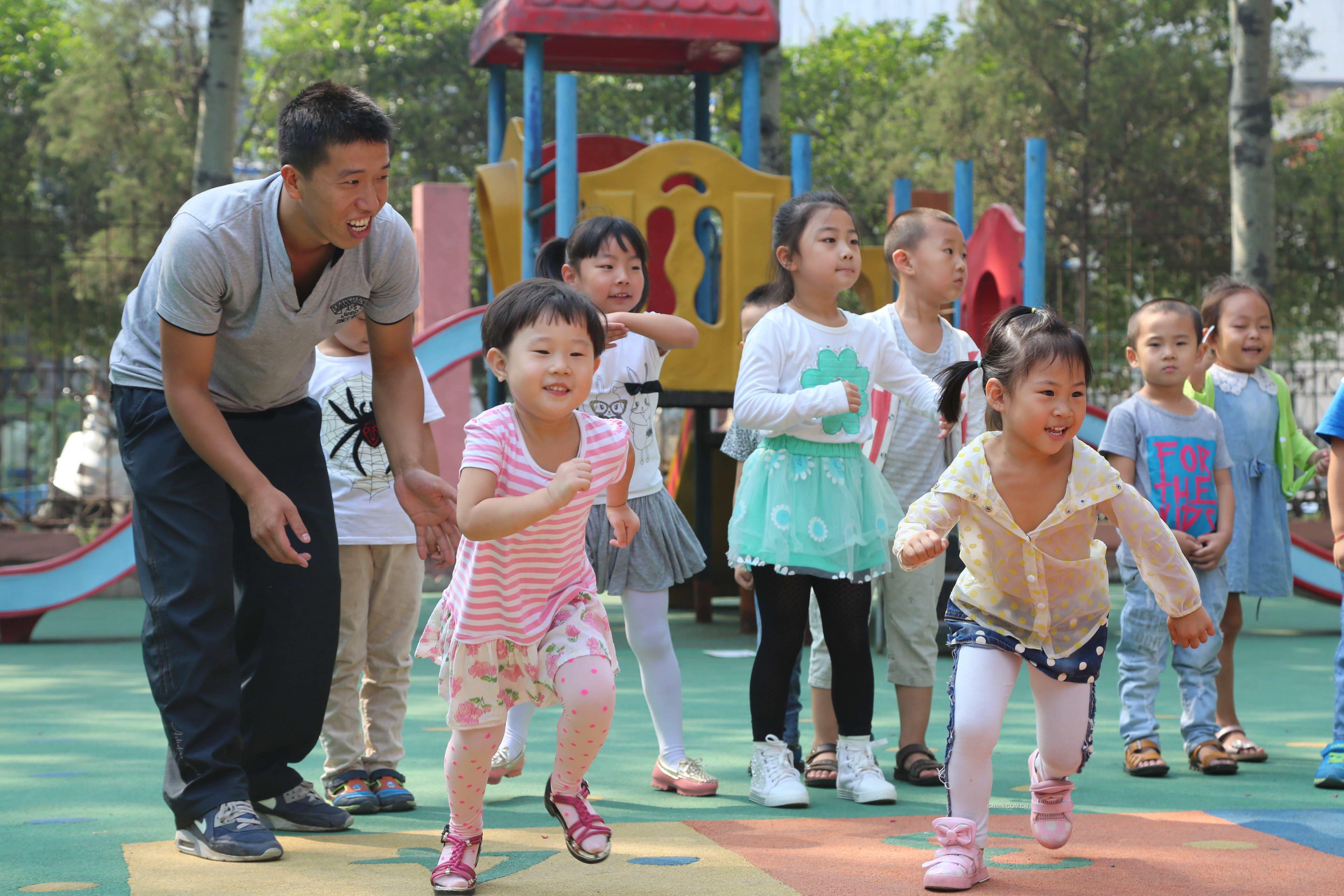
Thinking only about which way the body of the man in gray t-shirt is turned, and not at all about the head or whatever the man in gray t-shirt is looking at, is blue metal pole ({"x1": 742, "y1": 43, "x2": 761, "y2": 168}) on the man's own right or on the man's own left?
on the man's own left

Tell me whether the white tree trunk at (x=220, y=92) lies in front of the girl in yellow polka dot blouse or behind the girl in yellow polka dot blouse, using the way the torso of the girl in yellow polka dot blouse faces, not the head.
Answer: behind

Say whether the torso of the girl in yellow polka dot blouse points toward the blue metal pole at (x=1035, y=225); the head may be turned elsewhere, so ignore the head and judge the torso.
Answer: no

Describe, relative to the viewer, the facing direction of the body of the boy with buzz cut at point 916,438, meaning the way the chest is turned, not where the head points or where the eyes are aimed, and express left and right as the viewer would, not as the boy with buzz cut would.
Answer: facing the viewer and to the right of the viewer

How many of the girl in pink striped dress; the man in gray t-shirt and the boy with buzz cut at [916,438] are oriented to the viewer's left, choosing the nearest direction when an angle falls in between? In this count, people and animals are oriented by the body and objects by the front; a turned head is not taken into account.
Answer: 0

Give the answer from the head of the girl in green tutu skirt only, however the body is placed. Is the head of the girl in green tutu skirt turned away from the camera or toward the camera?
toward the camera

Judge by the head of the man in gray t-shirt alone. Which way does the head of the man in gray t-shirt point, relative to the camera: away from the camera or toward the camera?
toward the camera

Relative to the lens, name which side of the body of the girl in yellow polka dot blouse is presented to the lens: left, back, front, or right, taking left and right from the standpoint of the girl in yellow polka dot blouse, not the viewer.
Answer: front

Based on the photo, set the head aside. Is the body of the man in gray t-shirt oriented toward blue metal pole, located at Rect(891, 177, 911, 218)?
no

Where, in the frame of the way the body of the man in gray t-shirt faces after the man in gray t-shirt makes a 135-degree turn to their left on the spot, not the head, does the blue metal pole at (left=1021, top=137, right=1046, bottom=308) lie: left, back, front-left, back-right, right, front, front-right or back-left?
front-right

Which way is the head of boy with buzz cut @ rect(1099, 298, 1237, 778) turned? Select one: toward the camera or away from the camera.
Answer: toward the camera

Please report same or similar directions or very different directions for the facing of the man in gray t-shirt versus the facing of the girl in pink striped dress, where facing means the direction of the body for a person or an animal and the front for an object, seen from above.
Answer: same or similar directions
